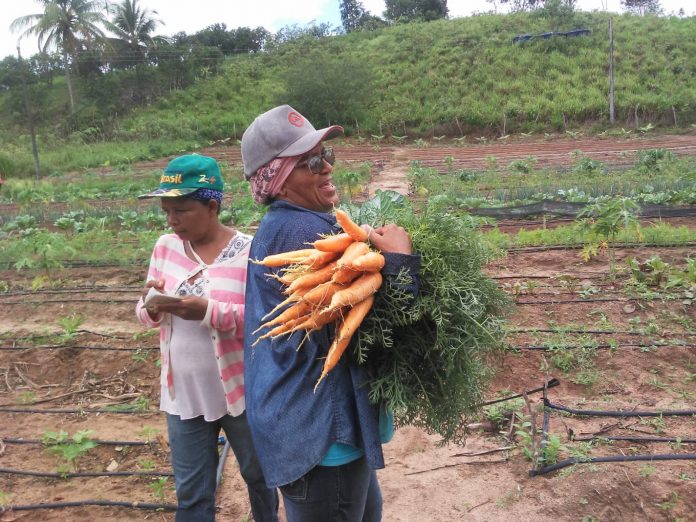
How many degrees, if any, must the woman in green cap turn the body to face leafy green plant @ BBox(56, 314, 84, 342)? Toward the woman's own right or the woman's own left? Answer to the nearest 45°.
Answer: approximately 135° to the woman's own right

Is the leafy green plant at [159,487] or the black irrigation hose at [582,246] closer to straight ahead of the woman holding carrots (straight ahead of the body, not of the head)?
the black irrigation hose

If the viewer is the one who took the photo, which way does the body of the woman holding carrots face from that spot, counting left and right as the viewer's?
facing to the right of the viewer

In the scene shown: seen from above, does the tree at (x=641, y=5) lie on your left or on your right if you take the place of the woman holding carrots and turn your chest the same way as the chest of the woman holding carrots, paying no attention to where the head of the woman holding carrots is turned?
on your left
